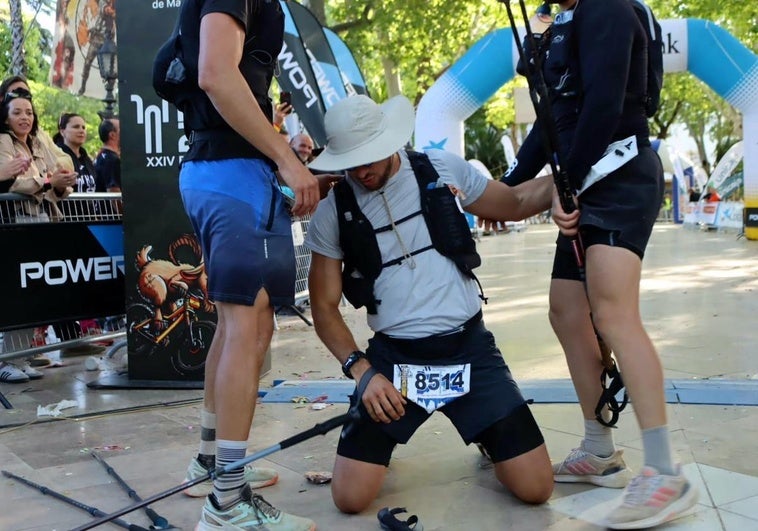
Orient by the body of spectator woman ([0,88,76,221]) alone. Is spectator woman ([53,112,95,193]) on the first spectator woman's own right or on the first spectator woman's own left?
on the first spectator woman's own left

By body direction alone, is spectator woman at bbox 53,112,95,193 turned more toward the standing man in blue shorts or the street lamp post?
the standing man in blue shorts

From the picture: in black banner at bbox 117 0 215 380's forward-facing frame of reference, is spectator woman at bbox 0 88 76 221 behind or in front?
behind

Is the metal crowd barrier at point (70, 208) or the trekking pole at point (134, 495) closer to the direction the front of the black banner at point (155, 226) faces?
the trekking pole

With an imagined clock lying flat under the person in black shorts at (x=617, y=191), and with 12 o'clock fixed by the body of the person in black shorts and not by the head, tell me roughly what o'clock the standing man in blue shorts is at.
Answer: The standing man in blue shorts is roughly at 1 o'clock from the person in black shorts.

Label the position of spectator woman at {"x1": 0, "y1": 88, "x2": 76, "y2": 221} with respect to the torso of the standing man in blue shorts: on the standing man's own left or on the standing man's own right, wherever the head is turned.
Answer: on the standing man's own left
